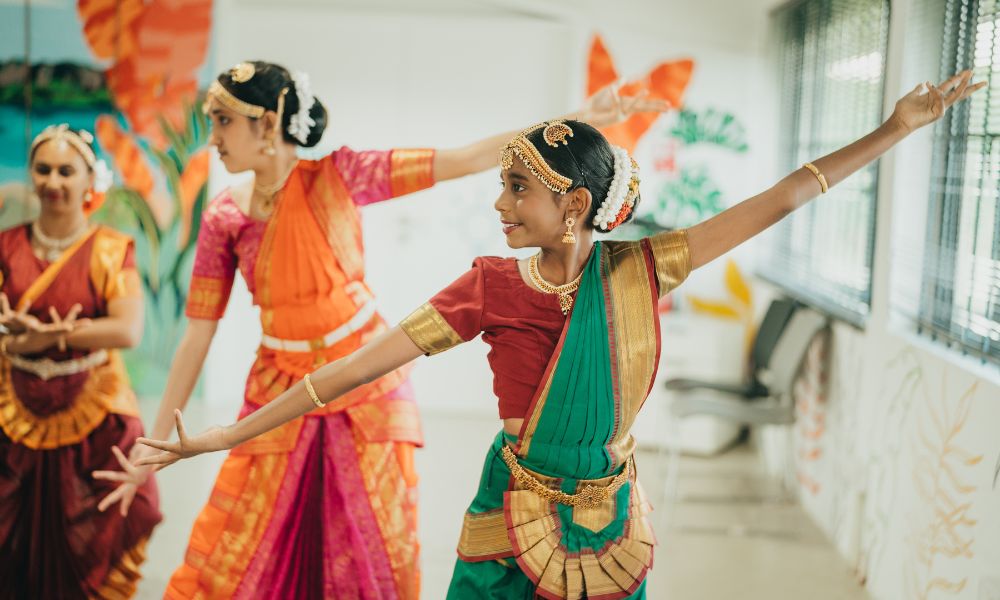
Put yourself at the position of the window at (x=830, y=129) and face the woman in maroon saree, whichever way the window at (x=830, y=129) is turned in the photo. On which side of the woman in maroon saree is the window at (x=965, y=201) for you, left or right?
left

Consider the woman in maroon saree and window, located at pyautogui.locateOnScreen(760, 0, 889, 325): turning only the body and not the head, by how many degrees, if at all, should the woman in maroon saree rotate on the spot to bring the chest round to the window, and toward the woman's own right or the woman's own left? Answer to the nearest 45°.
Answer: approximately 90° to the woman's own left

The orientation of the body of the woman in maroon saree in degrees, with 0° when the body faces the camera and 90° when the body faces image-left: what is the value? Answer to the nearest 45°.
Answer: approximately 0°

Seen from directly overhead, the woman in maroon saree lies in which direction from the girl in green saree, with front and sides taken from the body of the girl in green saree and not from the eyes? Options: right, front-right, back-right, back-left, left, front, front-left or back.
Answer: back-right

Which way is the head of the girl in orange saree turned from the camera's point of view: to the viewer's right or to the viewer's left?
to the viewer's left

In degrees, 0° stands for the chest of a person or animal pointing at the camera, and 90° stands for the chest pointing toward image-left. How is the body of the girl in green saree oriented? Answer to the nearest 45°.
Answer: approximately 0°

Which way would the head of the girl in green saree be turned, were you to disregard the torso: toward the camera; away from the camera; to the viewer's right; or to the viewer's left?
to the viewer's left

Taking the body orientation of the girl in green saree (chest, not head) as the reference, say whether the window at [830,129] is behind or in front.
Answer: behind

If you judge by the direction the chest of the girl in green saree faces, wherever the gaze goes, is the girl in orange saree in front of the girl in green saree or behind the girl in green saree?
behind
